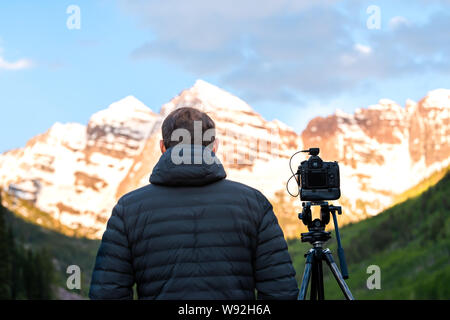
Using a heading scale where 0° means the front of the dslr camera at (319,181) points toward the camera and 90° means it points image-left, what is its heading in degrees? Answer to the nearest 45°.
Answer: approximately 180°
